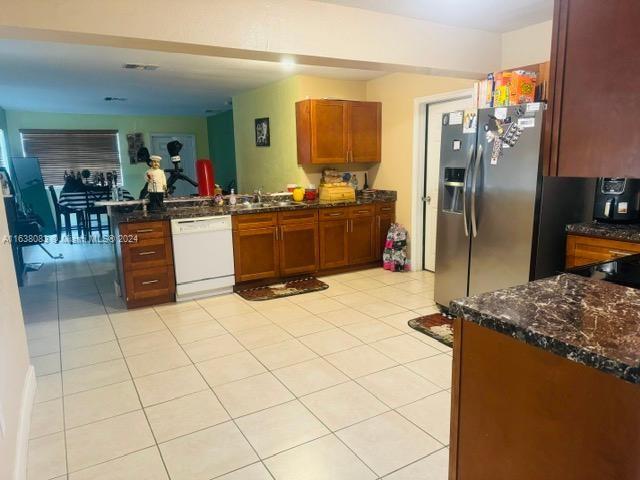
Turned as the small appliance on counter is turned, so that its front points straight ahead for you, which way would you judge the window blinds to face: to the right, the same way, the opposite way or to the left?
to the left

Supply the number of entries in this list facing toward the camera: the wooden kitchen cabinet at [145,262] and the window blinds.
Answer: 2

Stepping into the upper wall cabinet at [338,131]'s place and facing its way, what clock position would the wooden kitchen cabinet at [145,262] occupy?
The wooden kitchen cabinet is roughly at 3 o'clock from the upper wall cabinet.

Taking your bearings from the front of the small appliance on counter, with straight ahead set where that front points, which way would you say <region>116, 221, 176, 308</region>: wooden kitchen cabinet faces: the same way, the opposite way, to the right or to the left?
to the left

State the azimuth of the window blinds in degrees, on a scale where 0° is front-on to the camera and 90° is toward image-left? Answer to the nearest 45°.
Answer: approximately 0°

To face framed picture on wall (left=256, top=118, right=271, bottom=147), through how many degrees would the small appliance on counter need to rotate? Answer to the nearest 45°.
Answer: approximately 45° to its right

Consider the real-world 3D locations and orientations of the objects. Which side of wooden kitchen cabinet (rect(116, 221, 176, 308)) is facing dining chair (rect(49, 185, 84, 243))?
back

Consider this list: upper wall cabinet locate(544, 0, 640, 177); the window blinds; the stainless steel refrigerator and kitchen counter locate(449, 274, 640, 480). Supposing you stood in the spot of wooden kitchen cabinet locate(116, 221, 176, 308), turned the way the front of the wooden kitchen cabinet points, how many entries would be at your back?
1
